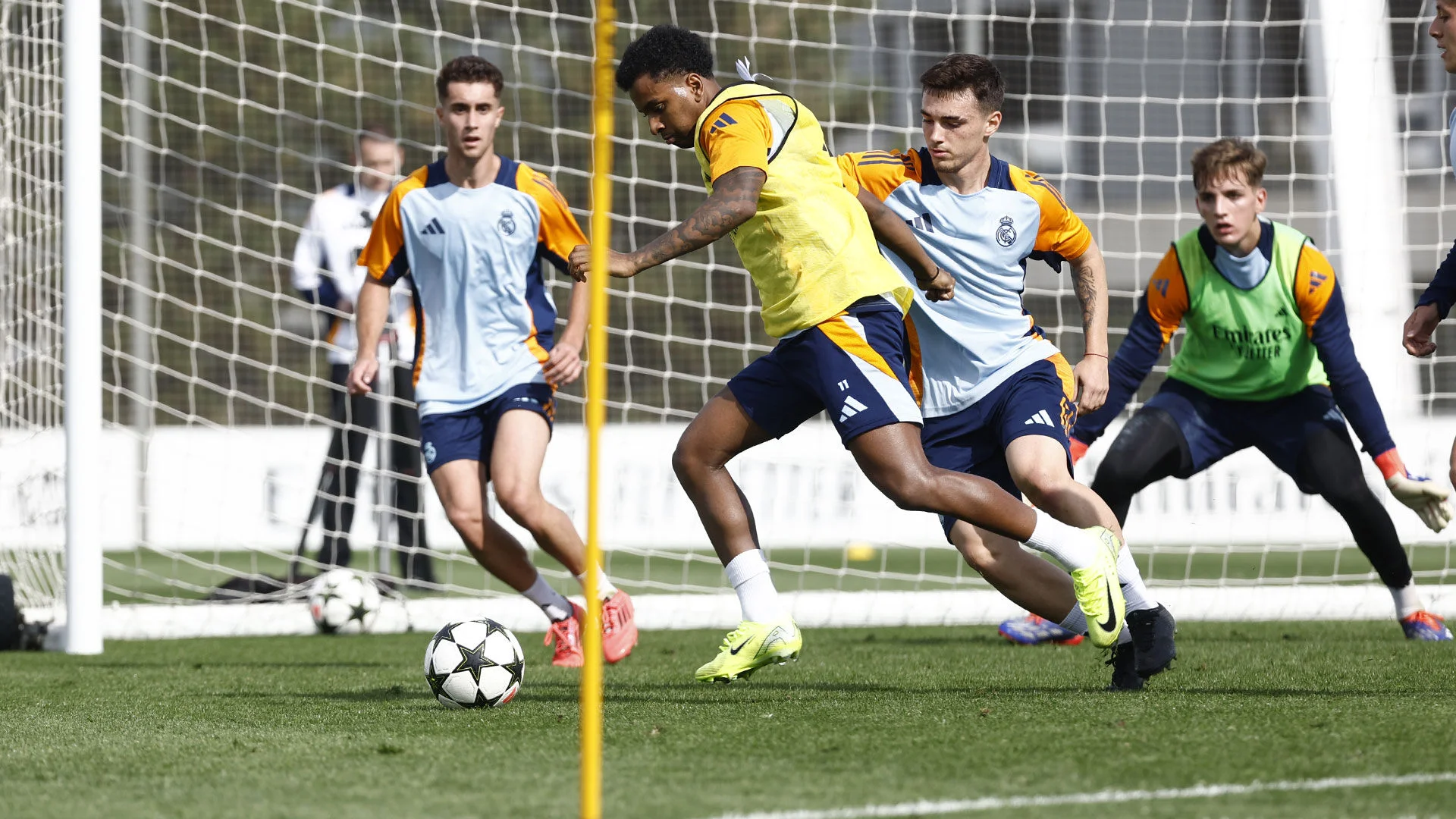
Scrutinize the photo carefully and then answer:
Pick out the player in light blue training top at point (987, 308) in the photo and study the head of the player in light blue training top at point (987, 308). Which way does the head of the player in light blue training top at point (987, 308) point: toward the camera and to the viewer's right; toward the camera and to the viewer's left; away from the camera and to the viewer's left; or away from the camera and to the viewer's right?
toward the camera and to the viewer's left

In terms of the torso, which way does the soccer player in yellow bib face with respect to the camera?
to the viewer's left

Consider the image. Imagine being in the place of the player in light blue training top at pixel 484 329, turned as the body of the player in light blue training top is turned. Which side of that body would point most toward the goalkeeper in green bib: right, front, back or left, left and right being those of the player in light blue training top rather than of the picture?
left

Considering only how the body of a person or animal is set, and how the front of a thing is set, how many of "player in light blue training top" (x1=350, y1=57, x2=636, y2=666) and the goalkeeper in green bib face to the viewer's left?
0

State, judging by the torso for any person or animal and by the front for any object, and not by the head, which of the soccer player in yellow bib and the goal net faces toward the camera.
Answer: the goal net

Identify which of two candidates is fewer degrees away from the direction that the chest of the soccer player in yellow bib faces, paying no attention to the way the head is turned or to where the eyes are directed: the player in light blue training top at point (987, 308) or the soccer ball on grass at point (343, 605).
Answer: the soccer ball on grass

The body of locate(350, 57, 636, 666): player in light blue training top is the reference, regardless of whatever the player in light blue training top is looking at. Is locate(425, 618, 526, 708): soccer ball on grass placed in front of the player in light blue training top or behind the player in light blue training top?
in front

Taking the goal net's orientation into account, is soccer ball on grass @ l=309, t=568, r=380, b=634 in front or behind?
in front

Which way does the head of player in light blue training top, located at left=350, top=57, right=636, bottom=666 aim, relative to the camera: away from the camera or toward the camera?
toward the camera

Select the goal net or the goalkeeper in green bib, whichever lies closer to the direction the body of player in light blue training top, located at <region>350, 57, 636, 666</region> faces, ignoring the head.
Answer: the goalkeeper in green bib

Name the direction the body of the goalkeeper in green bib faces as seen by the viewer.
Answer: toward the camera

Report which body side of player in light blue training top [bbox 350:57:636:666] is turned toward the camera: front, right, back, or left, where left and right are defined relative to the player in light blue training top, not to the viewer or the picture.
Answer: front

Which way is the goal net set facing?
toward the camera

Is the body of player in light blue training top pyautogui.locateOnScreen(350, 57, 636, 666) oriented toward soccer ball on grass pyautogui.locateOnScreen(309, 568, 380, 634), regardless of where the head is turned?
no

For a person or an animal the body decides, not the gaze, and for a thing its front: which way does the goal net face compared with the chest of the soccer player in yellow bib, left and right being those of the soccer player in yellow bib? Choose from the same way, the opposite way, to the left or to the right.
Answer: to the left

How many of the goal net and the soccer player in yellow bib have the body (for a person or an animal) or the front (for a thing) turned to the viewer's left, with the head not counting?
1
